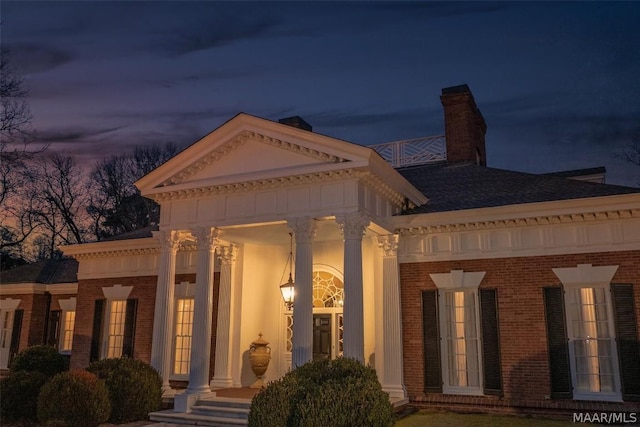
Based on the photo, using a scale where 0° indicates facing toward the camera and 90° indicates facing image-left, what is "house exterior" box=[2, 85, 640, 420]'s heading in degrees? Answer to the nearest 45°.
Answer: approximately 45°

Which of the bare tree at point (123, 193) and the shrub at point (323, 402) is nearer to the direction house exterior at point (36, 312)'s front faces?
the shrub

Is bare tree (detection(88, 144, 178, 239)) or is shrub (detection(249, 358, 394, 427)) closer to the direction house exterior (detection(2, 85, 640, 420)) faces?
the shrub

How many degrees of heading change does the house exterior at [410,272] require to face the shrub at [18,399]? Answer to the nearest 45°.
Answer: approximately 45° to its right

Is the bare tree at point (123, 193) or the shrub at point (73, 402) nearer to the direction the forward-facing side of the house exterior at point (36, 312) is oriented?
the shrub

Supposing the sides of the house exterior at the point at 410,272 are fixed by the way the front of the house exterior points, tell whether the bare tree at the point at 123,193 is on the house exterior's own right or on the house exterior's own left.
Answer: on the house exterior's own right

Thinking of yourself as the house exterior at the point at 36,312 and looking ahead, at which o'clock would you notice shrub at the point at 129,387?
The shrub is roughly at 10 o'clock from the house exterior.
